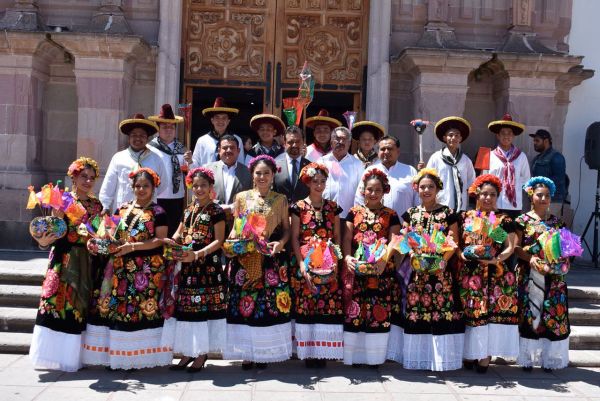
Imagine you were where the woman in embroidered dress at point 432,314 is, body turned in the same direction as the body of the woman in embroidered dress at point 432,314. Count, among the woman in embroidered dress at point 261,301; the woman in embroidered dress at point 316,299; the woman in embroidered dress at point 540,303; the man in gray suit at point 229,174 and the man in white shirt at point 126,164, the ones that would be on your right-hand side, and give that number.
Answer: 4

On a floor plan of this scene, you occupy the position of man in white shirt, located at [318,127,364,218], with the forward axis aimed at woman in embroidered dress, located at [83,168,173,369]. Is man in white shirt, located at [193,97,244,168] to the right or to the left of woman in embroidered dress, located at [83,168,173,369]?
right

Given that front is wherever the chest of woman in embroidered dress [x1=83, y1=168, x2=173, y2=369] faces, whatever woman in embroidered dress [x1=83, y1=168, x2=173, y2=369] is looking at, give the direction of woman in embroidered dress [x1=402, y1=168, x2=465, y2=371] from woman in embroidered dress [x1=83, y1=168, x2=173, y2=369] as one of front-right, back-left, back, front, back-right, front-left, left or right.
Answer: back-left

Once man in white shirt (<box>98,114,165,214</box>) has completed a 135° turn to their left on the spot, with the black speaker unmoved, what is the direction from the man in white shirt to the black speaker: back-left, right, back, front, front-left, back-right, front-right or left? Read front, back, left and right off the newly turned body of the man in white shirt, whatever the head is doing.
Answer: front-right

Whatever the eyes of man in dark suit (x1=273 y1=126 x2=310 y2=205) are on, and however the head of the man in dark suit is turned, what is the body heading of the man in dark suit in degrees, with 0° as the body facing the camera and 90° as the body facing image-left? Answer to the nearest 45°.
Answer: approximately 0°

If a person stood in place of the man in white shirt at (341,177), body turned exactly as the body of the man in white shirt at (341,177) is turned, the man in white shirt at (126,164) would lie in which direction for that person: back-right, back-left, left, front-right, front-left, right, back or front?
right
